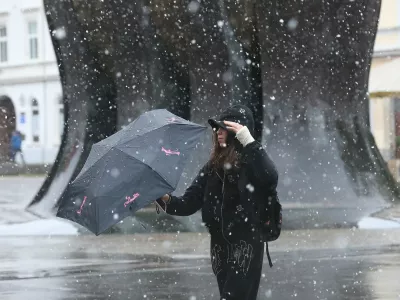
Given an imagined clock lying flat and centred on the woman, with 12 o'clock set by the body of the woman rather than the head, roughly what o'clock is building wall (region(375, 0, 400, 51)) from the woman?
The building wall is roughly at 5 o'clock from the woman.

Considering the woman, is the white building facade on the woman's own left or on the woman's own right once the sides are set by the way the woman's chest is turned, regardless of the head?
on the woman's own right

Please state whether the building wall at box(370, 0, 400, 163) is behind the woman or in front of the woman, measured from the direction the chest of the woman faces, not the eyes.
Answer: behind

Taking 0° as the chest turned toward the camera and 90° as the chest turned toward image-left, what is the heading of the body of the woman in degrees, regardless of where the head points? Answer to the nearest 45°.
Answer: approximately 45°

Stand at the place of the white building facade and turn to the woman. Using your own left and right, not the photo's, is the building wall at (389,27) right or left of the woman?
left
